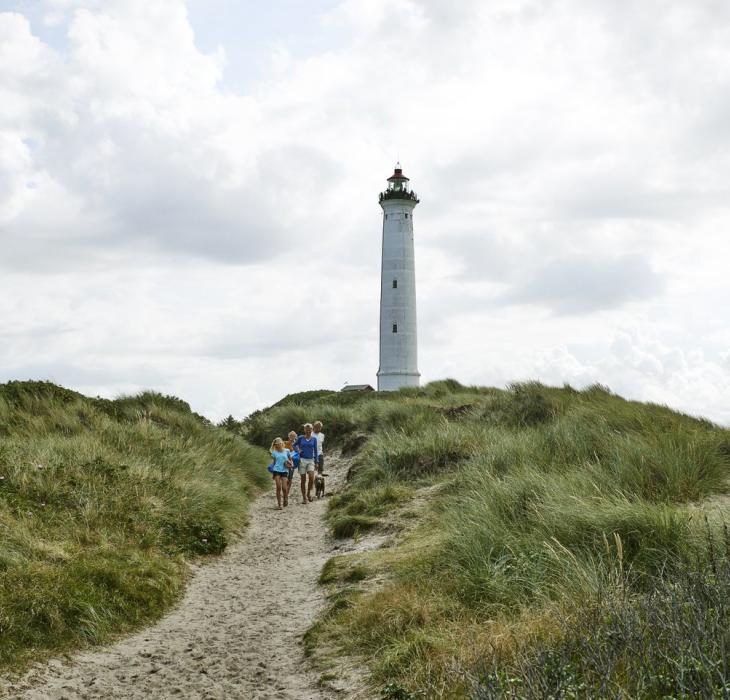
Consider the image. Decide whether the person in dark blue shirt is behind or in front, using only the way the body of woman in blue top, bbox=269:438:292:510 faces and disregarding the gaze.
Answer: behind

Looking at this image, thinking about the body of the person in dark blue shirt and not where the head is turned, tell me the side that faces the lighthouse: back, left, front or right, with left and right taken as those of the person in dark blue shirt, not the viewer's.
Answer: back

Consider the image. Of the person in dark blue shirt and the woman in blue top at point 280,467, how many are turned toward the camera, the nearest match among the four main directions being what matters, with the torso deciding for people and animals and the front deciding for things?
2

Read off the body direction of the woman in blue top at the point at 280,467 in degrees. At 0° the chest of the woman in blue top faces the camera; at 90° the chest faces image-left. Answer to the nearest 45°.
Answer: approximately 0°

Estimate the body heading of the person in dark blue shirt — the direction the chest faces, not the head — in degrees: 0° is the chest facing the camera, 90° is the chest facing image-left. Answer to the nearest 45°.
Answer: approximately 0°

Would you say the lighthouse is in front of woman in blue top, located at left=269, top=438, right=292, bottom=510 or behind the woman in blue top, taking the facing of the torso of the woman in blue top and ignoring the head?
behind

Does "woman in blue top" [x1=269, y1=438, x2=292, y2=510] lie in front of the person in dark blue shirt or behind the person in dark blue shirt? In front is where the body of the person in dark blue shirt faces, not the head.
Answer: in front

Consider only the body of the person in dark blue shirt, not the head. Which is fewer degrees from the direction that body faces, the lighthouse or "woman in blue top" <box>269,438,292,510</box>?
the woman in blue top
